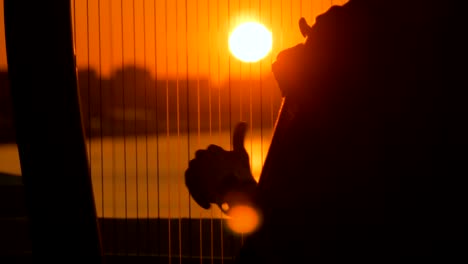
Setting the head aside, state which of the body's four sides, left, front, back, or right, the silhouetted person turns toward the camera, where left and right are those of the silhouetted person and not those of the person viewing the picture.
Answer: left
